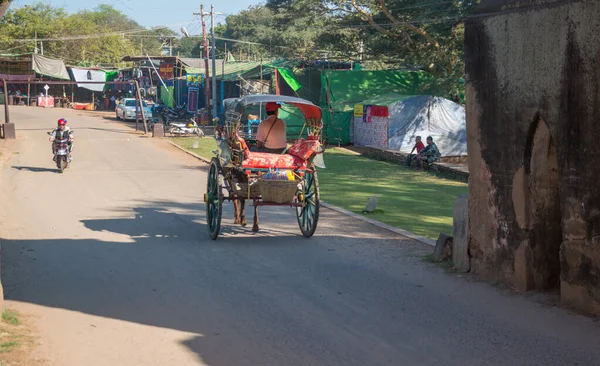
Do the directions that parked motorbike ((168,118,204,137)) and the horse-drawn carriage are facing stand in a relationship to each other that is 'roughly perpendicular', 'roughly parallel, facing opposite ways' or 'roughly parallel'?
roughly perpendicular

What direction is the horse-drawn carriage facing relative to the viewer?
away from the camera

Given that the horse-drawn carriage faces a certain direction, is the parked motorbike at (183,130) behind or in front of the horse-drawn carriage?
in front

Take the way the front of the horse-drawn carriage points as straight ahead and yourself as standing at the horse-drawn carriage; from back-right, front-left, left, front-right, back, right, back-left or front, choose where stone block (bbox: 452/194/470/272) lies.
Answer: back-right

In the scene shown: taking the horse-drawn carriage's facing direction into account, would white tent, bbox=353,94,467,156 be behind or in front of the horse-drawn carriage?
in front

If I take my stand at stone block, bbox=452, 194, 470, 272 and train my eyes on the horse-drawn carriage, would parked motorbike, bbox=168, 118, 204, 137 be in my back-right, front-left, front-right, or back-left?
front-right
